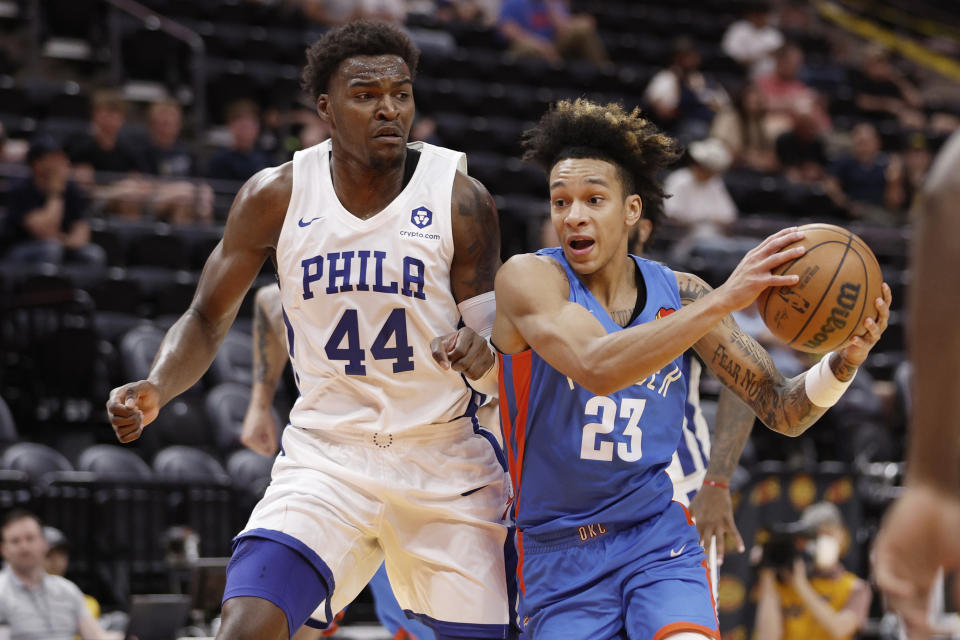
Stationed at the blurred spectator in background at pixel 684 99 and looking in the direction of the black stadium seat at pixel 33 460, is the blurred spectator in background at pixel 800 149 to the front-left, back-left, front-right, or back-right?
back-left

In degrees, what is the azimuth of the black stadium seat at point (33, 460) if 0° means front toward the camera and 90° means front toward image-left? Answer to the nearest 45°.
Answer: approximately 0°

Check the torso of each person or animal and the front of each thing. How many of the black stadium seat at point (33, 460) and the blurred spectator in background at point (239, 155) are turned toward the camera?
2

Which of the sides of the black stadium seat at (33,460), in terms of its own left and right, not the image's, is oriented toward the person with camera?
left

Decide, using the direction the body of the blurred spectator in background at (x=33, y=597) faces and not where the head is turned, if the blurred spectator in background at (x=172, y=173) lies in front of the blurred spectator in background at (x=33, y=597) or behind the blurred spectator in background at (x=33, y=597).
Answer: behind

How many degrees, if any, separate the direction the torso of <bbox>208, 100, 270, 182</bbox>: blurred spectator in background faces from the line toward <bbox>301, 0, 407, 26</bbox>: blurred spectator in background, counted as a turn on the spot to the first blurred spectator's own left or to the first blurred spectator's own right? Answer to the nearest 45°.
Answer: approximately 180°

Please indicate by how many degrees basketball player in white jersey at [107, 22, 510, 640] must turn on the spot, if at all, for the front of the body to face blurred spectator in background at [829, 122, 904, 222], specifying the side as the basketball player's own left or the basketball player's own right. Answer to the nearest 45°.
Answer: approximately 135° to the basketball player's own left

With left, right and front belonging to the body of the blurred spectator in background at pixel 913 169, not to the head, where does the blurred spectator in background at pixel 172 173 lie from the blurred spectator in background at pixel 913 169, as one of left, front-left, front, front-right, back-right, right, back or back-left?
front-right

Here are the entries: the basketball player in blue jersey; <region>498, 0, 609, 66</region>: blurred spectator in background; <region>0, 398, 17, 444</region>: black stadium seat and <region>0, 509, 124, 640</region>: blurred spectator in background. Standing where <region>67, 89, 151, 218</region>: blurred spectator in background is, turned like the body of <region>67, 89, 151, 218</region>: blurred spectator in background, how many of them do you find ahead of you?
3
